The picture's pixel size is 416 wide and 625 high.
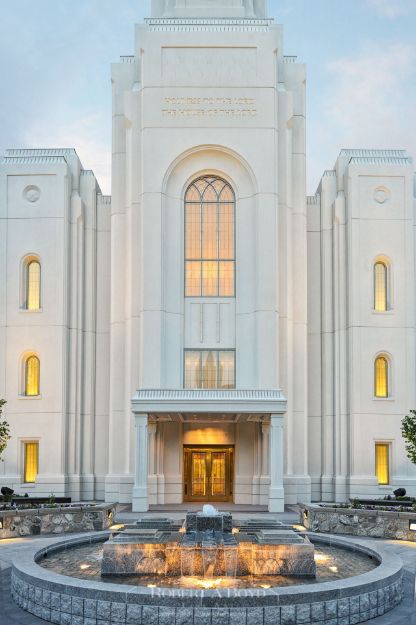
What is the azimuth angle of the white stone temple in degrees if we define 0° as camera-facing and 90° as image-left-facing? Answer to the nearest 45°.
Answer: approximately 0°

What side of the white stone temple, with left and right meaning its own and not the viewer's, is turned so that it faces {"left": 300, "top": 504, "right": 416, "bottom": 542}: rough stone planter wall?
front

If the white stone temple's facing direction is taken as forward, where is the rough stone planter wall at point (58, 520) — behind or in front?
in front

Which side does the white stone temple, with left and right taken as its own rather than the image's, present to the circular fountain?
front
